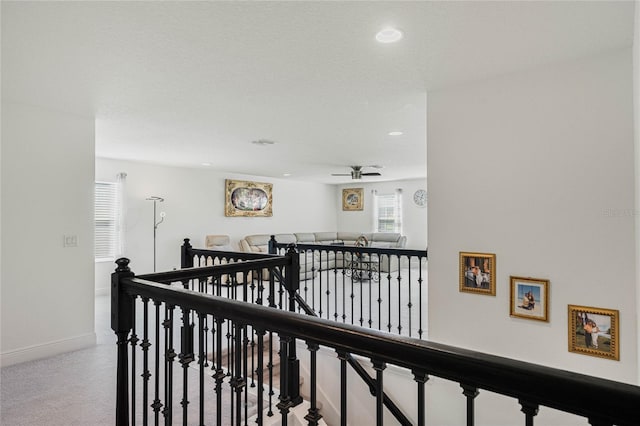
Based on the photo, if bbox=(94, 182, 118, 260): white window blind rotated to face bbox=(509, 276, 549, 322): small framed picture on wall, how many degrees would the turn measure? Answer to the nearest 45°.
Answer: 0° — it already faces it

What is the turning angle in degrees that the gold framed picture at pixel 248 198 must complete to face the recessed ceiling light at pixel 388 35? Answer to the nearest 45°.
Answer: approximately 45° to its right

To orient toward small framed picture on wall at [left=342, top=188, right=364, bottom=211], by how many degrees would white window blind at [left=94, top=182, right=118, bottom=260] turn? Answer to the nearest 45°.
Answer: approximately 45° to its left
